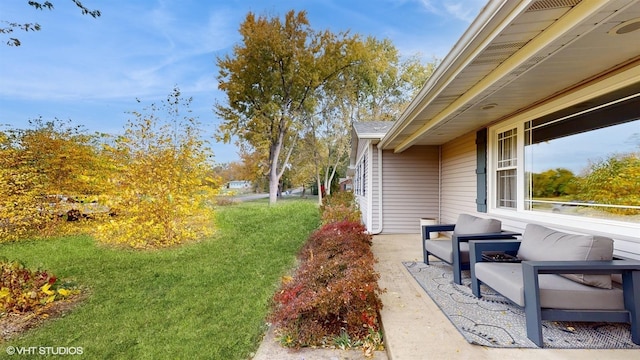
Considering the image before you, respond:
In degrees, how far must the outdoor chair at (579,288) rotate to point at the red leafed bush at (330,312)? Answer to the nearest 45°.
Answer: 0° — it already faces it

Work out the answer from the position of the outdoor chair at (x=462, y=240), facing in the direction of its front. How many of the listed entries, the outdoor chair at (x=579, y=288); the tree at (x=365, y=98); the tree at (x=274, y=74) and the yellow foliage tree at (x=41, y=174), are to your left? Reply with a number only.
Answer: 1

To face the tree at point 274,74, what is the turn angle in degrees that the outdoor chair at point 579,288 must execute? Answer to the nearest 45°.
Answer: approximately 90° to its right

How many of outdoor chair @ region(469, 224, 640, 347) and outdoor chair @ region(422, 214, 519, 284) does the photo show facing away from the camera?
0

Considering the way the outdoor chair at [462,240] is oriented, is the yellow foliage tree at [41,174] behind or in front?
in front

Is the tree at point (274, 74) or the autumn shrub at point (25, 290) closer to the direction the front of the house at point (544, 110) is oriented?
the autumn shrub

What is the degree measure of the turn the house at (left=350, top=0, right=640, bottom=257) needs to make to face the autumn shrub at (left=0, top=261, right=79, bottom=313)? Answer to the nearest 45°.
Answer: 0° — it already faces it

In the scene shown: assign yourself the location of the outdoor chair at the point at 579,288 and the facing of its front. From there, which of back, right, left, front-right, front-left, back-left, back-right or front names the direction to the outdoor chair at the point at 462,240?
right

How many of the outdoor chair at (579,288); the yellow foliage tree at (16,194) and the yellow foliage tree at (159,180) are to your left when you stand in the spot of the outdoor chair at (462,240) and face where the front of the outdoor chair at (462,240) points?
1

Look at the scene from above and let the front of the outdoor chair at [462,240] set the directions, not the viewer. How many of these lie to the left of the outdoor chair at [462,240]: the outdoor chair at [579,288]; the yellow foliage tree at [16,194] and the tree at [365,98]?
1

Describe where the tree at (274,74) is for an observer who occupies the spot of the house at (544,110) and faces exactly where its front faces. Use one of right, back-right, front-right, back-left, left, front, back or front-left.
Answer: right

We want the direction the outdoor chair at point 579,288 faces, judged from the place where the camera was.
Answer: facing the viewer and to the left of the viewer
